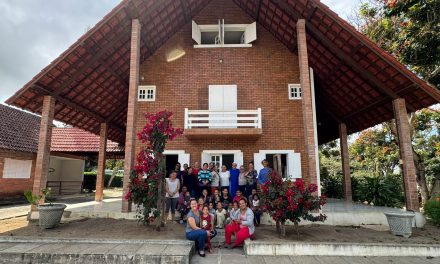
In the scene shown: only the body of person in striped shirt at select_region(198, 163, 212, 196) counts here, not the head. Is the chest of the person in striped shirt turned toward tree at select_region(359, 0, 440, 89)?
no

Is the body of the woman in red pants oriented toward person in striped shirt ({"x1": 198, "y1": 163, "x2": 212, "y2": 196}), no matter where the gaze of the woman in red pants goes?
no

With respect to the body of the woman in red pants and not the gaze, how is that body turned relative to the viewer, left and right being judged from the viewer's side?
facing the viewer and to the left of the viewer

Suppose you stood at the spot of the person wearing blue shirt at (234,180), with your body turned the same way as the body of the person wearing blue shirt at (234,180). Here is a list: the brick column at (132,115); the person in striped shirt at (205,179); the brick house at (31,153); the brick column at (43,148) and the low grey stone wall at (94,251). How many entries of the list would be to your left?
0

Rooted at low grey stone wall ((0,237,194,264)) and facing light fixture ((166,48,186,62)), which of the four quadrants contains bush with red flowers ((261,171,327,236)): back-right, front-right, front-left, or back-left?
front-right

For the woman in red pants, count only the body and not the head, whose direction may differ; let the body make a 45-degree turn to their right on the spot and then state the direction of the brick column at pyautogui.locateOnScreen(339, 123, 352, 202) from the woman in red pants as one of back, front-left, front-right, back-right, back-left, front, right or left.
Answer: back-right

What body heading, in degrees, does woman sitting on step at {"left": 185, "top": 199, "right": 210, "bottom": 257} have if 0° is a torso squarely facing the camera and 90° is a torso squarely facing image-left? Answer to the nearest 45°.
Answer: approximately 315°

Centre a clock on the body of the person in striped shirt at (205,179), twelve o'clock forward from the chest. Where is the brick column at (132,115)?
The brick column is roughly at 3 o'clock from the person in striped shirt.

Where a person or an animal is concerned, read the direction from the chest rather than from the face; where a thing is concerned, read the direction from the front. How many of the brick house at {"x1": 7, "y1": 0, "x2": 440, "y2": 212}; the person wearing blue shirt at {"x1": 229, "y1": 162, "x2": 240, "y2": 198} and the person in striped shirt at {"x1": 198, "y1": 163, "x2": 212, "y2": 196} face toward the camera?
3

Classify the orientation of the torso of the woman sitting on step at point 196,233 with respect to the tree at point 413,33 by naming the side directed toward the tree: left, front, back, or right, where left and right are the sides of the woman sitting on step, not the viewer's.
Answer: left

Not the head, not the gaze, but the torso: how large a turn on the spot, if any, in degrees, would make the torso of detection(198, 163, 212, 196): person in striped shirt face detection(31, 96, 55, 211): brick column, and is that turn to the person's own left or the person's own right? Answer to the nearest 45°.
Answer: approximately 90° to the person's own right

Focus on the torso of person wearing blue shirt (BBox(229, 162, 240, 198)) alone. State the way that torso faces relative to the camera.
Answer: toward the camera

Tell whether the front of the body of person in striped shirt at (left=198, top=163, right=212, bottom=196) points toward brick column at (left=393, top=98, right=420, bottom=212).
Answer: no

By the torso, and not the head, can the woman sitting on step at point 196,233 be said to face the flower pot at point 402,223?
no

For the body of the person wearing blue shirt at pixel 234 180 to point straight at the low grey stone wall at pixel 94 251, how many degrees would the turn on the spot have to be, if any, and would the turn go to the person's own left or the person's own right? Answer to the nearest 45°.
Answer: approximately 45° to the person's own right

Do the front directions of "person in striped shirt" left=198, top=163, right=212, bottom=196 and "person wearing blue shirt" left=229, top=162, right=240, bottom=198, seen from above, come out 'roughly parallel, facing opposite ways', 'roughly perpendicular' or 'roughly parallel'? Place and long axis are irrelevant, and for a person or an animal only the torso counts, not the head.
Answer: roughly parallel

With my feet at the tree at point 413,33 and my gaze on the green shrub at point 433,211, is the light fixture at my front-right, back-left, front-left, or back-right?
front-right

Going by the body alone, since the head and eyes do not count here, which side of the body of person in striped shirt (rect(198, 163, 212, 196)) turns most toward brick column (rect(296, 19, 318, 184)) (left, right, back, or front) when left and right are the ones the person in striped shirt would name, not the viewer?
left

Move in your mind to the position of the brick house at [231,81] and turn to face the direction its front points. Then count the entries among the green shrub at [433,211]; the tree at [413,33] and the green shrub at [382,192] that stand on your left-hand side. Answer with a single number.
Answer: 3

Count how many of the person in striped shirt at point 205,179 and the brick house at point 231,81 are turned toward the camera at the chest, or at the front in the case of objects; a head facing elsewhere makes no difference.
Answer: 2

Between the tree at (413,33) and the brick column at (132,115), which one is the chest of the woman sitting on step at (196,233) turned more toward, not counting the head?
the tree

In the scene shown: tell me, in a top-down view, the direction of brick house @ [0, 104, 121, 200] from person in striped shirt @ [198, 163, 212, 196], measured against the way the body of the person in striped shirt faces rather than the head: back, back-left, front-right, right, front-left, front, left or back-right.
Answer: back-right
